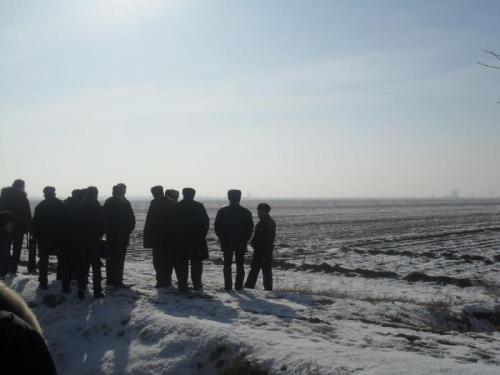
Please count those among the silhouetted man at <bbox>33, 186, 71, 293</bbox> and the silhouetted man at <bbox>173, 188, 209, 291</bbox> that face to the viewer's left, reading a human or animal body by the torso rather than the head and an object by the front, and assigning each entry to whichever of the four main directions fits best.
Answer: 0

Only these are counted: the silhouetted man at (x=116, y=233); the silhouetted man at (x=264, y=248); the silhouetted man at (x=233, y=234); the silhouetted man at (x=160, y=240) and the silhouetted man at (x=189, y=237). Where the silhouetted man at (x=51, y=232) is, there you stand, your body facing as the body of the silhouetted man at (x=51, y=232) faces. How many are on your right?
5

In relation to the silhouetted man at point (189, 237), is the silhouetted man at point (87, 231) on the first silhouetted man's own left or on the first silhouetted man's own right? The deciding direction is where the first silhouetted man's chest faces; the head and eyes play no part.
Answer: on the first silhouetted man's own left

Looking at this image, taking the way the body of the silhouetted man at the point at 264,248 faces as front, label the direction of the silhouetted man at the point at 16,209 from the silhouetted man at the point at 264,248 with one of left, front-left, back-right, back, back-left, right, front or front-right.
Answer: front

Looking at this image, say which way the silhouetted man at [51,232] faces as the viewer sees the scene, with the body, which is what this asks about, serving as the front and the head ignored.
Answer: away from the camera

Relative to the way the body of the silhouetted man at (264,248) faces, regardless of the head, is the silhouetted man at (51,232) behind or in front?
in front

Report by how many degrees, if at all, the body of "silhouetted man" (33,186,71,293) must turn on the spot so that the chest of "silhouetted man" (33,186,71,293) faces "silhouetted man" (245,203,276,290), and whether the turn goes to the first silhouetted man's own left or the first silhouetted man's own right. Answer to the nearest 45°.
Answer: approximately 90° to the first silhouetted man's own right

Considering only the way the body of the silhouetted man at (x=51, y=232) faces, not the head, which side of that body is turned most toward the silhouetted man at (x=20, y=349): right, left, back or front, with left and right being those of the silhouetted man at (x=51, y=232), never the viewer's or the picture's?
back

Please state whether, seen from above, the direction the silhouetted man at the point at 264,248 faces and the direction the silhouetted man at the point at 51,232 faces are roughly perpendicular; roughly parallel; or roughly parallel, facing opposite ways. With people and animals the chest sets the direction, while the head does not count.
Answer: roughly perpendicular

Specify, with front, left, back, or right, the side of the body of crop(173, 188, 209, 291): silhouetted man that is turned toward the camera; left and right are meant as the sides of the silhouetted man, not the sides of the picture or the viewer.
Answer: back

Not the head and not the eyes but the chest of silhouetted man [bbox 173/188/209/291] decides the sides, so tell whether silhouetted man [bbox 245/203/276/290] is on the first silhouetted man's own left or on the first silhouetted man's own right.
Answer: on the first silhouetted man's own right

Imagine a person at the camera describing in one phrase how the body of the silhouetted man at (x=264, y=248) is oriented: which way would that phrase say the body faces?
to the viewer's left
